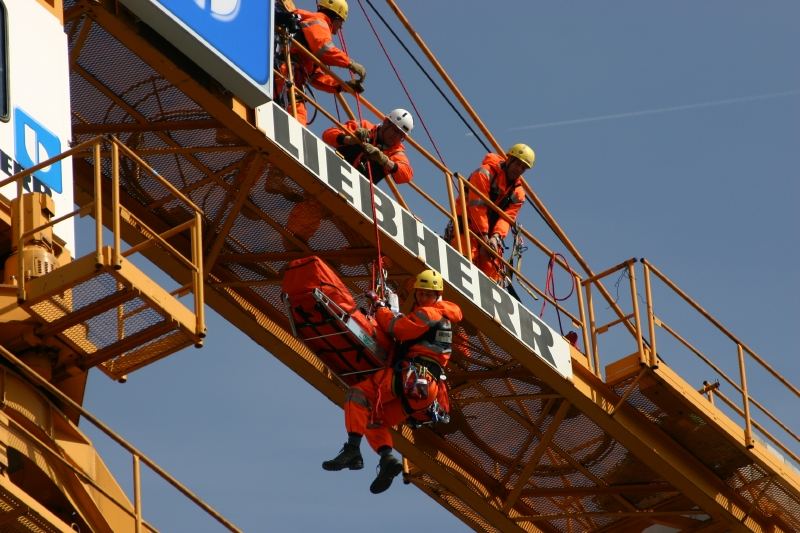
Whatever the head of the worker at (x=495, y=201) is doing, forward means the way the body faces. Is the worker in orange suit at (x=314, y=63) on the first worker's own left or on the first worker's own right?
on the first worker's own right

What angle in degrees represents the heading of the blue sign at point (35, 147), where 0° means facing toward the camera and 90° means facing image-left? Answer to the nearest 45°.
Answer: approximately 315°

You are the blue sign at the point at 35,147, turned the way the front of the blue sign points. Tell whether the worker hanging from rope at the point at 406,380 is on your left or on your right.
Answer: on your left

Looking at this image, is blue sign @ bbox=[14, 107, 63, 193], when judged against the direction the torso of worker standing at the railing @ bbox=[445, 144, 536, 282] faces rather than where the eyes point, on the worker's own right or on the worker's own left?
on the worker's own right

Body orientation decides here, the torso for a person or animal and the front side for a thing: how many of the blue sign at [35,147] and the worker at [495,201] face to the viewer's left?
0

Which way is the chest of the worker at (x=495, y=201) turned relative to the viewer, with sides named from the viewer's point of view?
facing the viewer and to the right of the viewer

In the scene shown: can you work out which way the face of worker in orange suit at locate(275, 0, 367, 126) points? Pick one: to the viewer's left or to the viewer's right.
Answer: to the viewer's right
